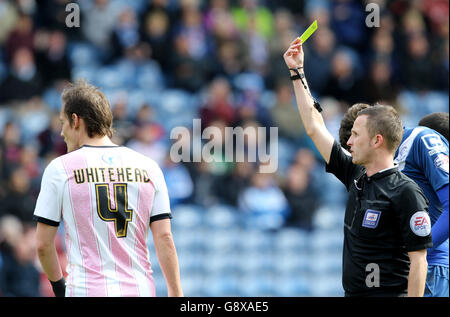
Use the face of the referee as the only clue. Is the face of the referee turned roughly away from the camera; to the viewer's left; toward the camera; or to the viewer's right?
to the viewer's left

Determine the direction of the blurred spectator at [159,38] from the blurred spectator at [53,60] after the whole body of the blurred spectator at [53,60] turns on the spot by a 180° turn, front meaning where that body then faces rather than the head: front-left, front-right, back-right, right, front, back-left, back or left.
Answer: right

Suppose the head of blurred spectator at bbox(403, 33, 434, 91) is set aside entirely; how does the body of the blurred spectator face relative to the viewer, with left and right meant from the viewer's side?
facing the viewer

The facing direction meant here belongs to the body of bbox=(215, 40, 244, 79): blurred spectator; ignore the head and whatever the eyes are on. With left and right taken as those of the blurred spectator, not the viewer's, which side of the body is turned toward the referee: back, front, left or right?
front

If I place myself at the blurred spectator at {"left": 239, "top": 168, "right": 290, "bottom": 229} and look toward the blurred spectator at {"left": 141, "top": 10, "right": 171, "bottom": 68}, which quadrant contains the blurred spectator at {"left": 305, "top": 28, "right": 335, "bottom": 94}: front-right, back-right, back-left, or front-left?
front-right

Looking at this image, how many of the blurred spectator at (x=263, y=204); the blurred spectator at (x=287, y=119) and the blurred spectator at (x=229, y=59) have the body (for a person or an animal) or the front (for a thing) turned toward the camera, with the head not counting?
3

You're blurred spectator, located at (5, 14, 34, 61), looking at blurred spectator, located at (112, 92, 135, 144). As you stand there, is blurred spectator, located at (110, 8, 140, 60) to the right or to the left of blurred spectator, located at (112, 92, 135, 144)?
left

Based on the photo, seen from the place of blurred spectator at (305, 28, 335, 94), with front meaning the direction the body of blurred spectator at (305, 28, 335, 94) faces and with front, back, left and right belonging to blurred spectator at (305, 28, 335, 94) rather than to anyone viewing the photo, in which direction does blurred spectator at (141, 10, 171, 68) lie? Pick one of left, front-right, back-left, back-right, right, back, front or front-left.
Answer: right

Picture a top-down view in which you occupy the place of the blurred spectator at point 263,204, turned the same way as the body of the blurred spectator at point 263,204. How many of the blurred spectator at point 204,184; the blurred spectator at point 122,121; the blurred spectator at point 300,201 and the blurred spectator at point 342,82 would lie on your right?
2

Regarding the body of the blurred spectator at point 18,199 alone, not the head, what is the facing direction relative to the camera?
toward the camera

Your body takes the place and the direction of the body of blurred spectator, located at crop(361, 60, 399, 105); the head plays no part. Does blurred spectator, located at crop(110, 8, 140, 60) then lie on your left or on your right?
on your right

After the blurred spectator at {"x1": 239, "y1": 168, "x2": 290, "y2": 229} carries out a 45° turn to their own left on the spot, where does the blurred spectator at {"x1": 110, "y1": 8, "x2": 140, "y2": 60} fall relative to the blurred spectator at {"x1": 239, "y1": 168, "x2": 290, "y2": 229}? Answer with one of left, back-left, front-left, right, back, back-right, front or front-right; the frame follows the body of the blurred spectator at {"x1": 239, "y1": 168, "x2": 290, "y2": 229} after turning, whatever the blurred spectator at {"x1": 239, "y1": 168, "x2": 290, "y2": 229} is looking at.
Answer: back

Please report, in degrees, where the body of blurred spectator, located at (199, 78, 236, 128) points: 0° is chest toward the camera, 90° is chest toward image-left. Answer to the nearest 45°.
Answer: approximately 0°

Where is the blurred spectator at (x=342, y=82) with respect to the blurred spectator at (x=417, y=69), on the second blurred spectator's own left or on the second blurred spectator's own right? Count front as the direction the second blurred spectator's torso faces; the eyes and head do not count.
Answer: on the second blurred spectator's own right

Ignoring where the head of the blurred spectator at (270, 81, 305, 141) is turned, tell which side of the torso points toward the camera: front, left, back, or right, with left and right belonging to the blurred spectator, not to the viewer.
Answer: front

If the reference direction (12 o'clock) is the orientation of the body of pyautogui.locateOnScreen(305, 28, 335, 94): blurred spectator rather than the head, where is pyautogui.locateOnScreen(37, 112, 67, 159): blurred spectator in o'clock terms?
pyautogui.locateOnScreen(37, 112, 67, 159): blurred spectator is roughly at 2 o'clock from pyautogui.locateOnScreen(305, 28, 335, 94): blurred spectator.
